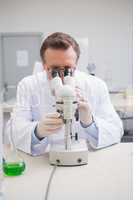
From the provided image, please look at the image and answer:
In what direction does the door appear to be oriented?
toward the camera

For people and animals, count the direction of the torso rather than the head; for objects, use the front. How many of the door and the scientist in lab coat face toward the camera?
2

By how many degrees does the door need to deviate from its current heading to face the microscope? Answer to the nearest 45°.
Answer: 0° — it already faces it

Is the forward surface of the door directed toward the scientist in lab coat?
yes

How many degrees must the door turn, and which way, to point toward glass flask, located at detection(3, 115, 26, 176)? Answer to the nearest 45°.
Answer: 0° — it already faces it

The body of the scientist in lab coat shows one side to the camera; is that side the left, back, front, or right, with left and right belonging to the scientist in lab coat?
front

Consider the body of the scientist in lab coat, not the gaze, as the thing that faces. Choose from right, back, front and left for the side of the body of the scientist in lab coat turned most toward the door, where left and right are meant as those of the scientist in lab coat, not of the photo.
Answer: back
